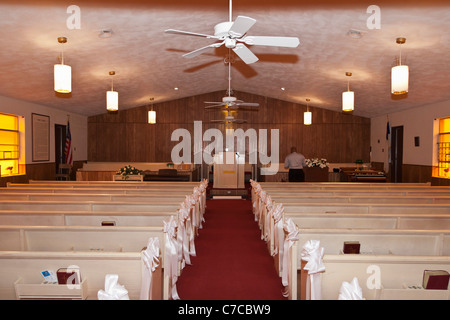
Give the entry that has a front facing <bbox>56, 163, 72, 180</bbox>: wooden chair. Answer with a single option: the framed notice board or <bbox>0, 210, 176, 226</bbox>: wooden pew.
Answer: the wooden pew

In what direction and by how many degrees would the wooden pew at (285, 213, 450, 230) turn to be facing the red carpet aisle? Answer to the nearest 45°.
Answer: approximately 90° to its left

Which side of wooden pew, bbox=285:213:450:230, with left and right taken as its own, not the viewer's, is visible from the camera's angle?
back

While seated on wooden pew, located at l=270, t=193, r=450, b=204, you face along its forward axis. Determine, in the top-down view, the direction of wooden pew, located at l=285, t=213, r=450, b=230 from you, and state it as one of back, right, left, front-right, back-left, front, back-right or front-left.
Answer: back

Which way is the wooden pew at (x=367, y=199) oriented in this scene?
away from the camera

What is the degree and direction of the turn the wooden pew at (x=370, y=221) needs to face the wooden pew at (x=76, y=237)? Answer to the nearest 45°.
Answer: approximately 135° to its left

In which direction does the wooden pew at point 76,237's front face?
away from the camera

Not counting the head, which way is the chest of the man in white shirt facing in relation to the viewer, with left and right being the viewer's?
facing away from the viewer

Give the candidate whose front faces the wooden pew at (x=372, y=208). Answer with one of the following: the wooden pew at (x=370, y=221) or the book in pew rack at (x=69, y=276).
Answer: the wooden pew at (x=370, y=221)

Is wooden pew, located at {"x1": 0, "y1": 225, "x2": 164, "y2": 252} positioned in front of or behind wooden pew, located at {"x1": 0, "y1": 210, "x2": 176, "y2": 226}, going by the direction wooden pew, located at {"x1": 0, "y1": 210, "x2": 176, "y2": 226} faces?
behind

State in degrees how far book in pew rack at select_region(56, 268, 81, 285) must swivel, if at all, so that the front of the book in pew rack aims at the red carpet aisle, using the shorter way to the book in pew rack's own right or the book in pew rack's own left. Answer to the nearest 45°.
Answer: approximately 135° to the book in pew rack's own left

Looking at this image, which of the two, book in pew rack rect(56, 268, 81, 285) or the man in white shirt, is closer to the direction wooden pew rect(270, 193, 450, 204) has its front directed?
the man in white shirt

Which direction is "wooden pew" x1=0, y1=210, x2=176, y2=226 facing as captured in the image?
away from the camera

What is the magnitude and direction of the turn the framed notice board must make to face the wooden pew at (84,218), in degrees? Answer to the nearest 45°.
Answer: approximately 45° to its right
